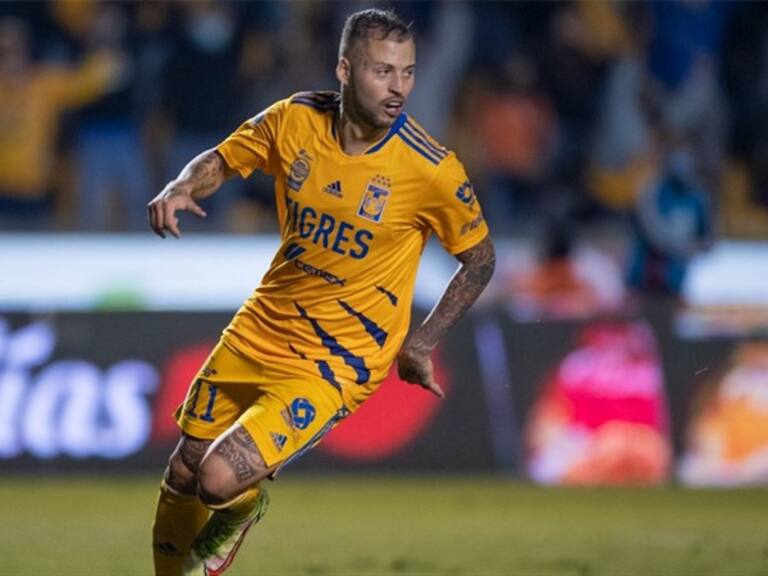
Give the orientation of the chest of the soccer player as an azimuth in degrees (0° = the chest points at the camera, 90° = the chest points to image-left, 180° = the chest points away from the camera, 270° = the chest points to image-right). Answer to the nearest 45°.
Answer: approximately 0°

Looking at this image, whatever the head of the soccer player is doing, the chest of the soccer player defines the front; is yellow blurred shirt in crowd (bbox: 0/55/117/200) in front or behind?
behind
